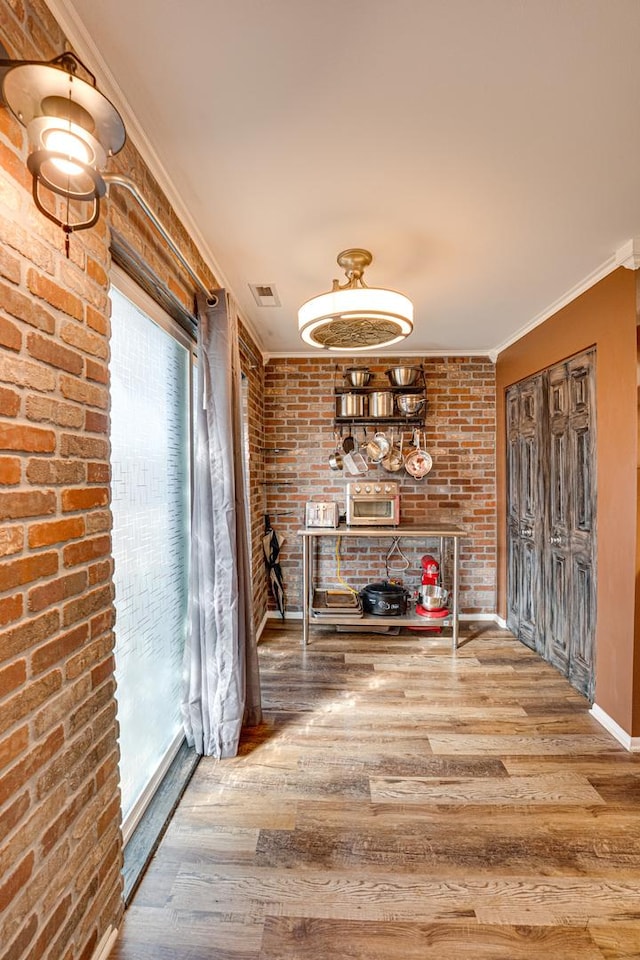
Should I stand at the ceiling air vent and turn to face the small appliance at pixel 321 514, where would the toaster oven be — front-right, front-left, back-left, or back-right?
front-right

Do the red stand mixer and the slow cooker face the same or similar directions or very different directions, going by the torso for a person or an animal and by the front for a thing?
same or similar directions

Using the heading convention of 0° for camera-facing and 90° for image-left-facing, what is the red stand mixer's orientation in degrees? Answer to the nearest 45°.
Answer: approximately 0°

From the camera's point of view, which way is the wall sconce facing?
to the viewer's right

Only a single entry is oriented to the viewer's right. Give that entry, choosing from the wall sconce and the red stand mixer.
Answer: the wall sconce

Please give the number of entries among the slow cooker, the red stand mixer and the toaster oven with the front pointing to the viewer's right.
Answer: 0

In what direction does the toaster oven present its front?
toward the camera

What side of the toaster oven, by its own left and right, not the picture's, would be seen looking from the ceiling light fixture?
front

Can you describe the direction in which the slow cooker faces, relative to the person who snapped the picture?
facing the viewer
